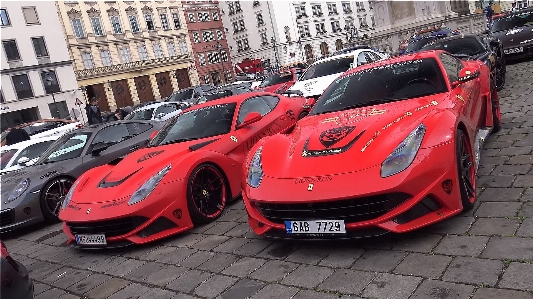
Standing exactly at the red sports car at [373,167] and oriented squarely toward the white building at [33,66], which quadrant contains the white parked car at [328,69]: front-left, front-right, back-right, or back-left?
front-right

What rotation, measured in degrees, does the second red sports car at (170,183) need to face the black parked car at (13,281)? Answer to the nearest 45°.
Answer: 0° — it already faces it

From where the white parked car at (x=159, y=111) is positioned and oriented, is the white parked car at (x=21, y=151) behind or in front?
in front

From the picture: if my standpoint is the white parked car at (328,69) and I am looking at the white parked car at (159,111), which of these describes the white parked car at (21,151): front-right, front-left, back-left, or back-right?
front-left

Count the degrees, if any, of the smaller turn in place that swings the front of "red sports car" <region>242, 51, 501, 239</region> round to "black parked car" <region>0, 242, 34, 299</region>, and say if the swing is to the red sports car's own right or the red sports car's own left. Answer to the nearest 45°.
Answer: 0° — it already faces it

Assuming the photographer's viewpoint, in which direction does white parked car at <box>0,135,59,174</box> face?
facing the viewer and to the left of the viewer

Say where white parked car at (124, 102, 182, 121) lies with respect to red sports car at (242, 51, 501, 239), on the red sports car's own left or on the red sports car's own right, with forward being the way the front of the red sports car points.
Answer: on the red sports car's own right

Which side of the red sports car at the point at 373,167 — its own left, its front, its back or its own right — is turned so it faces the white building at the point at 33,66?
right

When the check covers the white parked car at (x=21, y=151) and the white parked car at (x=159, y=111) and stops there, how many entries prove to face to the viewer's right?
0

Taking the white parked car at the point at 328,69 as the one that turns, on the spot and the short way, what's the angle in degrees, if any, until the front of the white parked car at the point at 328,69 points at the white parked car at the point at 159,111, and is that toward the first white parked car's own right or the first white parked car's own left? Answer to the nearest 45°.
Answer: approximately 45° to the first white parked car's own right
